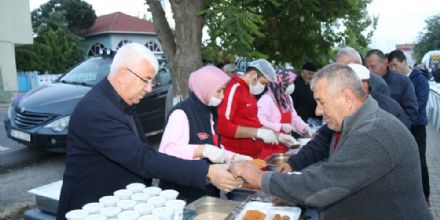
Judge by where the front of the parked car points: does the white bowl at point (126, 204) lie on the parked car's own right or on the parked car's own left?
on the parked car's own left

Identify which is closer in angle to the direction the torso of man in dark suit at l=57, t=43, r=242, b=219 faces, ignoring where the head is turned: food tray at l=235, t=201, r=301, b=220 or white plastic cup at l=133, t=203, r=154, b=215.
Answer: the food tray

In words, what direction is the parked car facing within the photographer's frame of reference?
facing the viewer and to the left of the viewer

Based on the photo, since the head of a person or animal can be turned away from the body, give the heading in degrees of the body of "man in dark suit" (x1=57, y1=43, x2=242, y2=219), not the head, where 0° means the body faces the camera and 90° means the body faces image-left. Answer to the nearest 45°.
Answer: approximately 270°

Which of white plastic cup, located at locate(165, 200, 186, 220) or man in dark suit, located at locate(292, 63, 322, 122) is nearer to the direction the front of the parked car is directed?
the white plastic cup

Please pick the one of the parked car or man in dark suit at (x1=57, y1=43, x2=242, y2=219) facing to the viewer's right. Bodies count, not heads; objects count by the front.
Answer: the man in dark suit

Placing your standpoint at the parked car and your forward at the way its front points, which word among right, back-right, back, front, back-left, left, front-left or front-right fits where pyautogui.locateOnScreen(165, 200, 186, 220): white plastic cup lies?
front-left

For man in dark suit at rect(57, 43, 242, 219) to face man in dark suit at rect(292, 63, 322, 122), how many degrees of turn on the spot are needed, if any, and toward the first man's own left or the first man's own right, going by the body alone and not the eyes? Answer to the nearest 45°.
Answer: approximately 45° to the first man's own left

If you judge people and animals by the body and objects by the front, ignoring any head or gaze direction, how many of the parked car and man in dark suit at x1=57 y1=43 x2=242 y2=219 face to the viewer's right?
1

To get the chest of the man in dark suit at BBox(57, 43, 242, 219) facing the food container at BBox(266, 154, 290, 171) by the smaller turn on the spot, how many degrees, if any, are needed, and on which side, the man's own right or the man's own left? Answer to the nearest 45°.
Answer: approximately 45° to the man's own left

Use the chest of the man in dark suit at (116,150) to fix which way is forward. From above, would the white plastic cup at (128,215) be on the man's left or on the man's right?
on the man's right

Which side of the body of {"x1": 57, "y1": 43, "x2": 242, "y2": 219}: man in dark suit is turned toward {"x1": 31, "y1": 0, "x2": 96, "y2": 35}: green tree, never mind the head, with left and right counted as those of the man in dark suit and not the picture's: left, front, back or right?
left

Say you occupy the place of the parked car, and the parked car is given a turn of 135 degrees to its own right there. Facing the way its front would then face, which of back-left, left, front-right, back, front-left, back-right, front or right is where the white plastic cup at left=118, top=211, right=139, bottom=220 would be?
back

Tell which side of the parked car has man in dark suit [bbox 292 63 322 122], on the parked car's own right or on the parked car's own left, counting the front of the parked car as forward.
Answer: on the parked car's own left

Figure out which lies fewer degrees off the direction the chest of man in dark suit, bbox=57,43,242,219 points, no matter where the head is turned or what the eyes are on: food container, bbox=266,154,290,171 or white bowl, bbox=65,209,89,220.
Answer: the food container

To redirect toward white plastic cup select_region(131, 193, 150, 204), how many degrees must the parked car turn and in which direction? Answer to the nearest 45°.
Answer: approximately 45° to its left

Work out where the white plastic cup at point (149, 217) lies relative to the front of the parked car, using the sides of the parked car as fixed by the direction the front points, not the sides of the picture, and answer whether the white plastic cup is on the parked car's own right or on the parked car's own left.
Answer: on the parked car's own left
